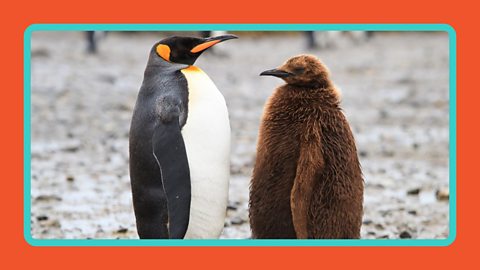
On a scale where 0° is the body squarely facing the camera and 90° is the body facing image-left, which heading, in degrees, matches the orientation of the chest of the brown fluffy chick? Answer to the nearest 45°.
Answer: approximately 90°

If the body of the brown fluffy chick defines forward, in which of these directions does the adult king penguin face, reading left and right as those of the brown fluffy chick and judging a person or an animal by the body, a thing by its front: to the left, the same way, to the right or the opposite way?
the opposite way

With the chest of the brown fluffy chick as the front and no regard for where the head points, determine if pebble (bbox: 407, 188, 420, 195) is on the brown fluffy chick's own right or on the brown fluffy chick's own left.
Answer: on the brown fluffy chick's own right

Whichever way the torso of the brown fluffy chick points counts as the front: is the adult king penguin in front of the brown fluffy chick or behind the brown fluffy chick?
in front

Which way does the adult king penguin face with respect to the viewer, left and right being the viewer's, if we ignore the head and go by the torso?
facing to the right of the viewer

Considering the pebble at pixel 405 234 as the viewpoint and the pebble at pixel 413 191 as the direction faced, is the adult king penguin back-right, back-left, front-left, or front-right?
back-left

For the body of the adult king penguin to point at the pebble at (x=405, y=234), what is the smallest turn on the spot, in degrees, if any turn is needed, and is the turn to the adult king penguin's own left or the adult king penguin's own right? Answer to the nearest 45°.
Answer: approximately 45° to the adult king penguin's own left

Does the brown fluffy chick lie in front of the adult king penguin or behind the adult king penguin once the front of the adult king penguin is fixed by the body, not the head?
in front

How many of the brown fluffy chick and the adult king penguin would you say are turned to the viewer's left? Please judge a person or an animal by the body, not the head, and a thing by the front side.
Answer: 1

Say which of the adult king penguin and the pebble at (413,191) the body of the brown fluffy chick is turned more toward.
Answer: the adult king penguin
